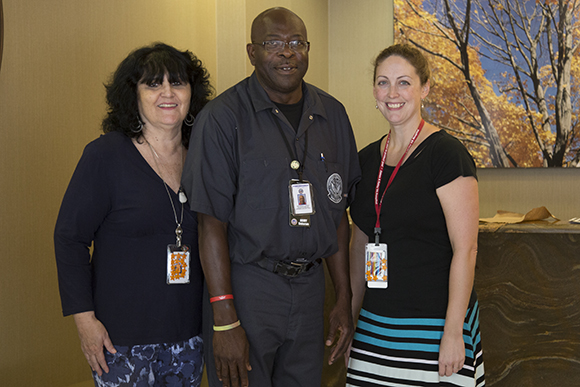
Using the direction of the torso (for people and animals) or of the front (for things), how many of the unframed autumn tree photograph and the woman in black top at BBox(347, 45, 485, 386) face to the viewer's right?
0

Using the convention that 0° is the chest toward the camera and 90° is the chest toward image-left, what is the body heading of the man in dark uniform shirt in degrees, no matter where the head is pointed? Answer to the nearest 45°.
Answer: approximately 315°

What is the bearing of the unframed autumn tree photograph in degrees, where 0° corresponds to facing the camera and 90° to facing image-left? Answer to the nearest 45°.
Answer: approximately 0°

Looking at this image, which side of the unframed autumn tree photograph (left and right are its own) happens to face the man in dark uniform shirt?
front

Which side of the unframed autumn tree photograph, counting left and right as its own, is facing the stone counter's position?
front

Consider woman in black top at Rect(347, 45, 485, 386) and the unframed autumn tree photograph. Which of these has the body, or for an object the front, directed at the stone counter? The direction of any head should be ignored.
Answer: the unframed autumn tree photograph

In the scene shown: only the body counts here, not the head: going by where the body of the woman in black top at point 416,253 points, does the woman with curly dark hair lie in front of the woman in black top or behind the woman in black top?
in front

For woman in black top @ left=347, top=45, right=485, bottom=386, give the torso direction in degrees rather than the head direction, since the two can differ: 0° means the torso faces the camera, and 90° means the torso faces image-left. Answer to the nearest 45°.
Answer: approximately 45°

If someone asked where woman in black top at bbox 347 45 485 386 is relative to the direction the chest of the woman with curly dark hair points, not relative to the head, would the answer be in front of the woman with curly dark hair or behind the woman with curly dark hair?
in front
